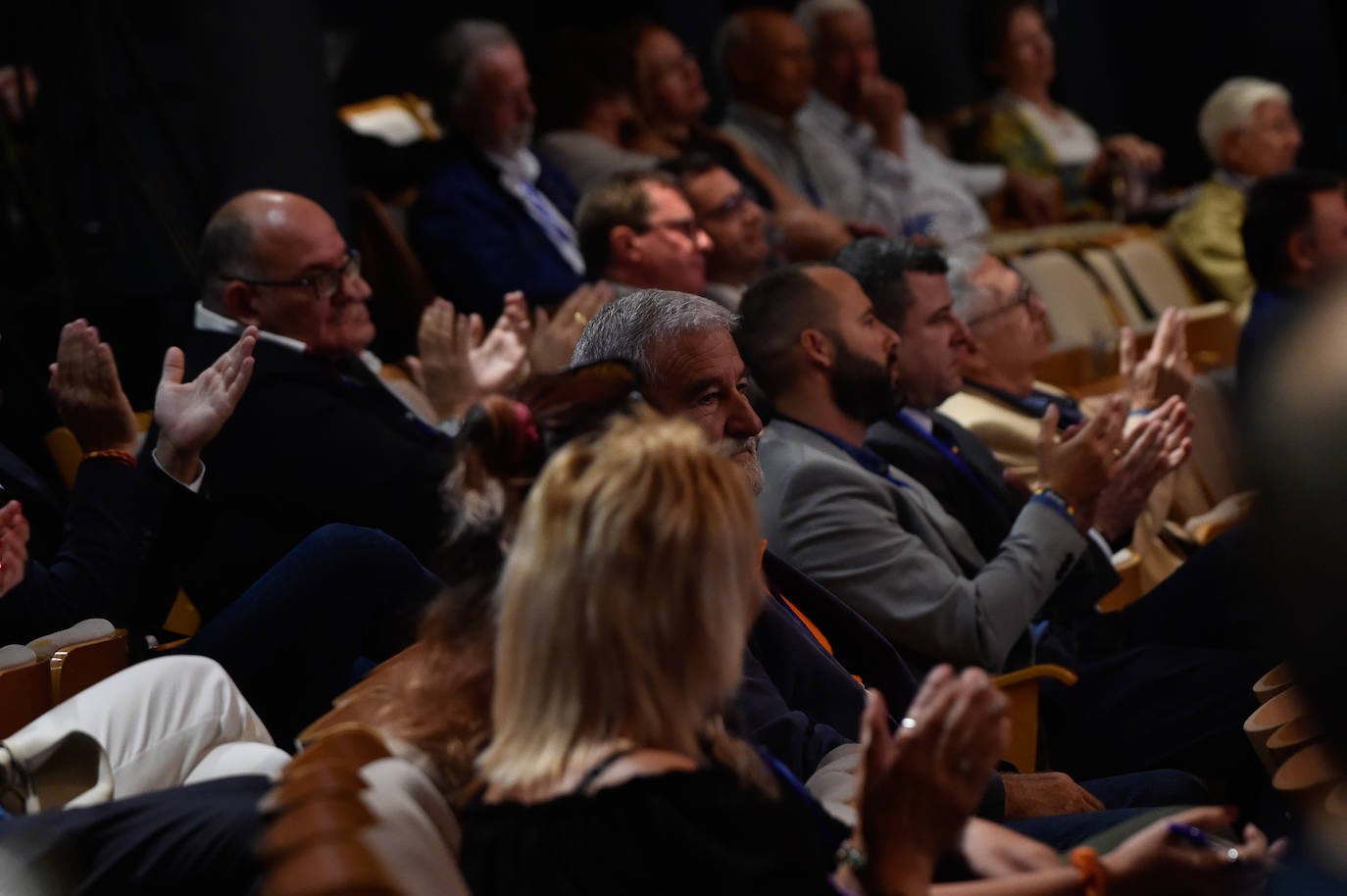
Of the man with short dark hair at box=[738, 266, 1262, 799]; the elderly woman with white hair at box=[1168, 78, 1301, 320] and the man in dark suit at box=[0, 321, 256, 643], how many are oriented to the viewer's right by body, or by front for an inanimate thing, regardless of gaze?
3

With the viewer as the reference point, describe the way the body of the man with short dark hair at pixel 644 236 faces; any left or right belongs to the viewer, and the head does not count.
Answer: facing to the right of the viewer

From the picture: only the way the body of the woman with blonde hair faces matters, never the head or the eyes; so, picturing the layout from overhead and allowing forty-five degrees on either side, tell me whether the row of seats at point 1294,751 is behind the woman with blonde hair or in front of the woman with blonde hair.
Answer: in front

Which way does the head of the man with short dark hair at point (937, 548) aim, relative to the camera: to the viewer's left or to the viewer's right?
to the viewer's right

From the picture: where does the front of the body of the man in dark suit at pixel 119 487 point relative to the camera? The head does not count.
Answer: to the viewer's right

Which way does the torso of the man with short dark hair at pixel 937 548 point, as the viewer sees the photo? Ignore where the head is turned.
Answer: to the viewer's right

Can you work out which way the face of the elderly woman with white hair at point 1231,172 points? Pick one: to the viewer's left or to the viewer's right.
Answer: to the viewer's right
